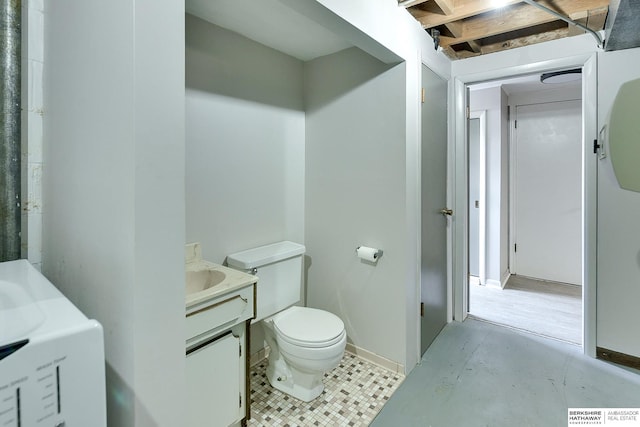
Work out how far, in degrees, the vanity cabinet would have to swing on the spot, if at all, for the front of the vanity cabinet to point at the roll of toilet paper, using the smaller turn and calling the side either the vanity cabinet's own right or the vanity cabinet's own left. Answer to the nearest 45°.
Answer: approximately 90° to the vanity cabinet's own left

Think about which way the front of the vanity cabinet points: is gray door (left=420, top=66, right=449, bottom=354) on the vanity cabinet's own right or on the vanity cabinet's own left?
on the vanity cabinet's own left

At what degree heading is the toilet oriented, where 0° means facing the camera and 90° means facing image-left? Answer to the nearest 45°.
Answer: approximately 315°

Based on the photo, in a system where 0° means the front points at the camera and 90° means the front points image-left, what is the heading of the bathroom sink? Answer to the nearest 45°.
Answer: approximately 315°

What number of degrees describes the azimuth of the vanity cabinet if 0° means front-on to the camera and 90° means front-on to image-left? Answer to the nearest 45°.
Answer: approximately 315°

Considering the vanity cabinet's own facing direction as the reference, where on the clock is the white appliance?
The white appliance is roughly at 2 o'clock from the vanity cabinet.

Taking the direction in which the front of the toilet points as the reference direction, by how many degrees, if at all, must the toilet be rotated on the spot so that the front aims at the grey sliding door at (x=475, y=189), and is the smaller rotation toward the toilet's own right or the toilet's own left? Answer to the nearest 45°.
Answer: approximately 90° to the toilet's own left
